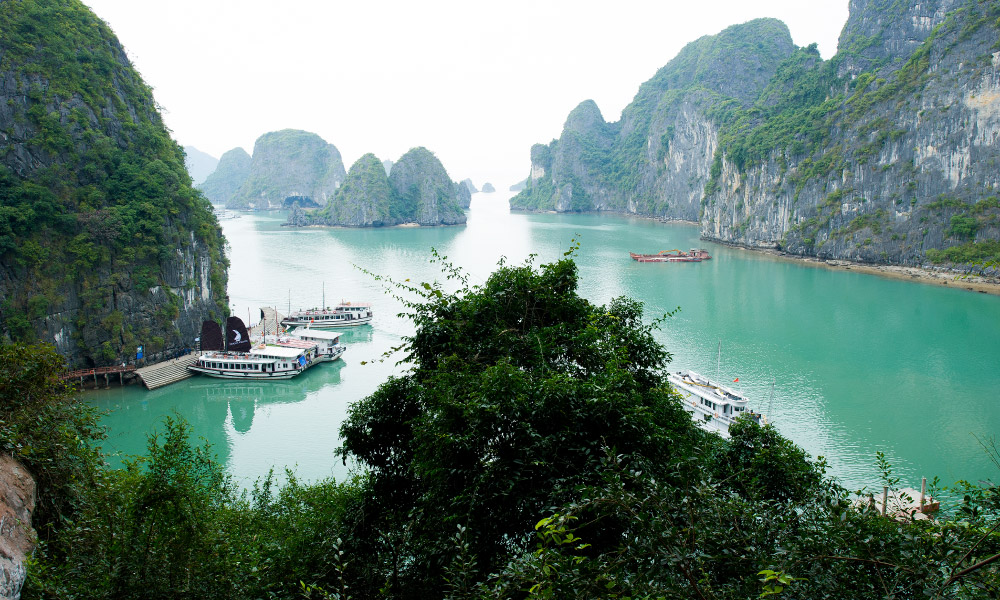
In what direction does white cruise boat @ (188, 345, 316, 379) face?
to the viewer's left

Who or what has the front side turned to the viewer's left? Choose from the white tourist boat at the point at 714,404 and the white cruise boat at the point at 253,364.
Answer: the white cruise boat

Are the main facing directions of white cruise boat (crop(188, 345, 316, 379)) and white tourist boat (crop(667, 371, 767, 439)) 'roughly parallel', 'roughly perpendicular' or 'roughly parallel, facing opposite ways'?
roughly perpendicular

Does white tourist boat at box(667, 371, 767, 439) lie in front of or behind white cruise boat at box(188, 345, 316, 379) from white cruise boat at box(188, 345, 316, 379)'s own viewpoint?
behind

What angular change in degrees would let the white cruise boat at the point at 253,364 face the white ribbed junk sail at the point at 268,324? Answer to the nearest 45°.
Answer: approximately 90° to its right

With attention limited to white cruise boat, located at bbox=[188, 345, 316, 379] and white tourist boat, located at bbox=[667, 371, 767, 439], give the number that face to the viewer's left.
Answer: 1
